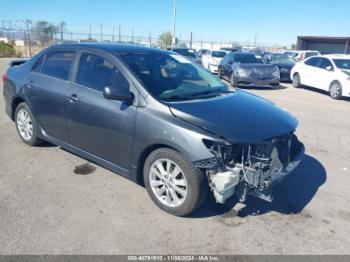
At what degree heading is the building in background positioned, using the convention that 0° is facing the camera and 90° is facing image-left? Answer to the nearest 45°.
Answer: approximately 0°

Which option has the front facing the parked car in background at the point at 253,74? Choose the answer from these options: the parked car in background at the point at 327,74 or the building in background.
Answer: the building in background

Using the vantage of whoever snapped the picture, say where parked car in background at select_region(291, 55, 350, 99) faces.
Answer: facing the viewer and to the right of the viewer

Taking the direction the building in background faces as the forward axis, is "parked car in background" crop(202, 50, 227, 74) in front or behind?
in front

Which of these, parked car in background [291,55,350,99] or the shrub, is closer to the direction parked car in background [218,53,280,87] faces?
the parked car in background

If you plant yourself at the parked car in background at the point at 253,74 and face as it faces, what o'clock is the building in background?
The building in background is roughly at 8 o'clock from the parked car in background.

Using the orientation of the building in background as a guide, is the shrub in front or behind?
in front

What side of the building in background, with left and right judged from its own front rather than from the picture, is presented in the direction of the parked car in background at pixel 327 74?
front

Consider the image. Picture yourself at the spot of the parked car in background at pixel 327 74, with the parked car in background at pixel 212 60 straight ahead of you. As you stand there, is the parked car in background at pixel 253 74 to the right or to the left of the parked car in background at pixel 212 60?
left
